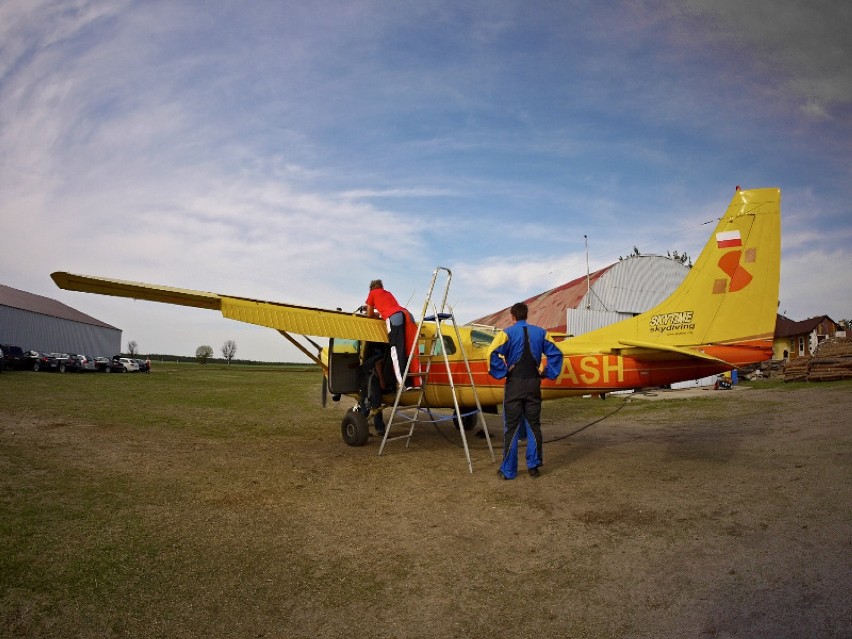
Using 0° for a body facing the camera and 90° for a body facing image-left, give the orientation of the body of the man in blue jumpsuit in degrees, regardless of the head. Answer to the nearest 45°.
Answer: approximately 180°

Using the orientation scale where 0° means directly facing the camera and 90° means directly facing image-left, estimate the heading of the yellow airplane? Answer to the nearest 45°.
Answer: approximately 135°

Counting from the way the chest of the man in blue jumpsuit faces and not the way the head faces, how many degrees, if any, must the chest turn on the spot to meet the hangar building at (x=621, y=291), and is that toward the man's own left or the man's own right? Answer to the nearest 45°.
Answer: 0° — they already face it

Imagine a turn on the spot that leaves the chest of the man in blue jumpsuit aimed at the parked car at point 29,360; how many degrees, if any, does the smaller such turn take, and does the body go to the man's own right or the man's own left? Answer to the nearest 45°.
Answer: approximately 45° to the man's own left

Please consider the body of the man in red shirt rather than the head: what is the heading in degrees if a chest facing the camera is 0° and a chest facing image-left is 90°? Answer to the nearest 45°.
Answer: approximately 135°

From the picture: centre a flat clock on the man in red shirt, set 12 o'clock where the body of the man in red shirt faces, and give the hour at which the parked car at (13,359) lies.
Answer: The parked car is roughly at 12 o'clock from the man in red shirt.

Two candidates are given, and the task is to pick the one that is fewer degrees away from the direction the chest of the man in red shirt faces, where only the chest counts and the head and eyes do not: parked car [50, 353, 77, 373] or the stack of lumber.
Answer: the parked car

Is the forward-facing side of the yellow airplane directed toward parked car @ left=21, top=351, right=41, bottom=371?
yes

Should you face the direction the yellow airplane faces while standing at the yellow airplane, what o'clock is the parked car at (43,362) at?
The parked car is roughly at 12 o'clock from the yellow airplane.
